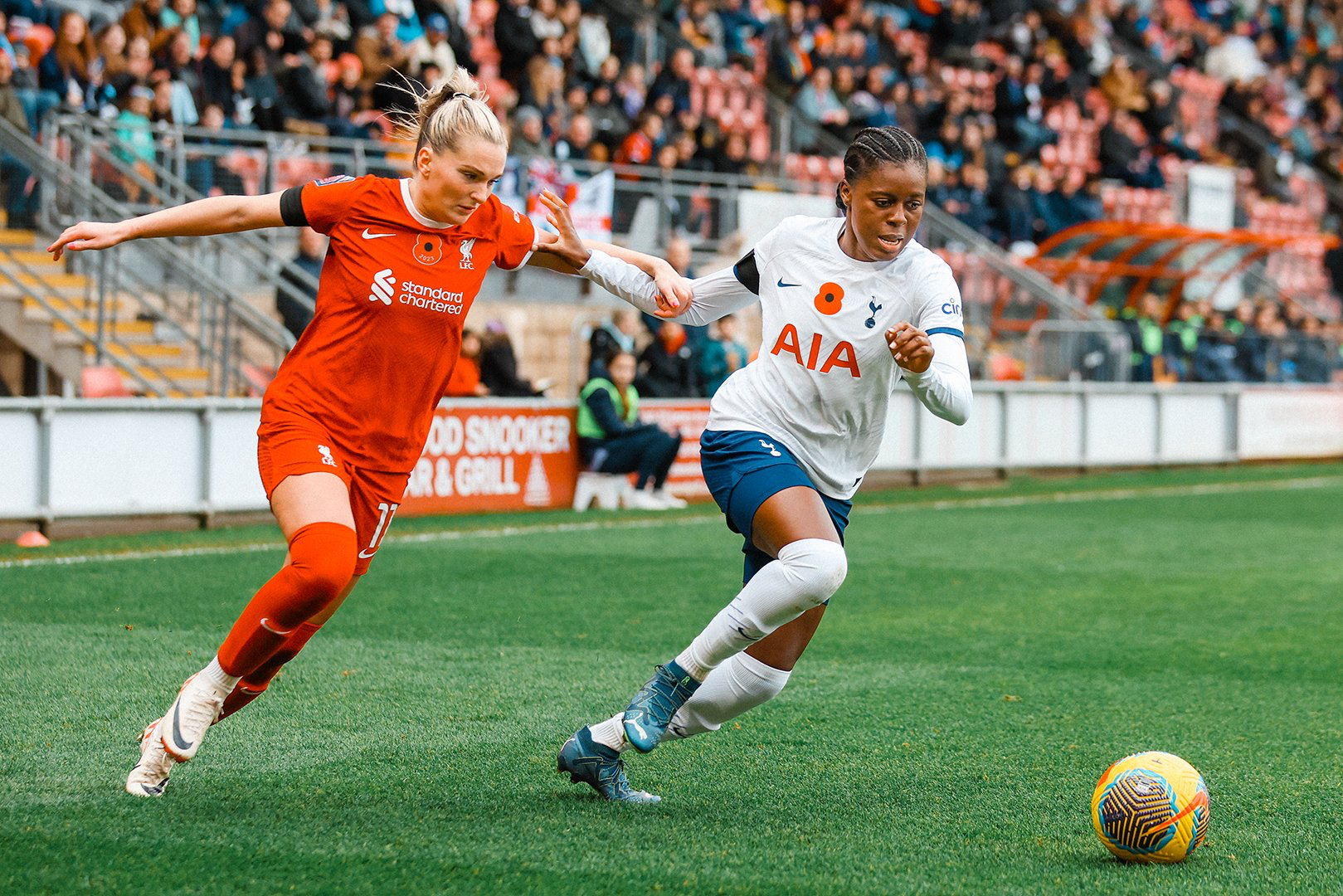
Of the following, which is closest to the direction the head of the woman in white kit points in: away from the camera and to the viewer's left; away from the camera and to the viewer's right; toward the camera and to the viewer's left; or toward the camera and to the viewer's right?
toward the camera and to the viewer's right

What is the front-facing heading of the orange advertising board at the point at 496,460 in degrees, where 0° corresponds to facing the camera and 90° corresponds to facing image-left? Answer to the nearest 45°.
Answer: approximately 0°

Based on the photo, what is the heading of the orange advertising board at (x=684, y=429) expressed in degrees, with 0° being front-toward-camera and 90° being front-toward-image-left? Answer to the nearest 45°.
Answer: approximately 0°

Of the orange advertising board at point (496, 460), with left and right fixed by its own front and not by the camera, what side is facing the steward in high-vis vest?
left

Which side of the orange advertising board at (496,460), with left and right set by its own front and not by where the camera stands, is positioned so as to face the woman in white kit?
front

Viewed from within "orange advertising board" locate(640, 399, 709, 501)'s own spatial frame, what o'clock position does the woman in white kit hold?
The woman in white kit is roughly at 12 o'clock from the orange advertising board.

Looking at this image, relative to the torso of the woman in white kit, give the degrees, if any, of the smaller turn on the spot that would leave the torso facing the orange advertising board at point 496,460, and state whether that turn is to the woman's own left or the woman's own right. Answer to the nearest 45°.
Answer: approximately 135° to the woman's own left

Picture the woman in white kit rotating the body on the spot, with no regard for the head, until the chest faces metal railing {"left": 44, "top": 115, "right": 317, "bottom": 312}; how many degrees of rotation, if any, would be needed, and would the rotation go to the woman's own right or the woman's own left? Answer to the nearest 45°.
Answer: approximately 180°

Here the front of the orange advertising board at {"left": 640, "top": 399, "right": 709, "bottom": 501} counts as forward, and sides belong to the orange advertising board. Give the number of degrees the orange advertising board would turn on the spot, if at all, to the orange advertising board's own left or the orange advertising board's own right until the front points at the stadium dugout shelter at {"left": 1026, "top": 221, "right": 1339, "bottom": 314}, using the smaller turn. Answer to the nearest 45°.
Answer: approximately 135° to the orange advertising board's own left

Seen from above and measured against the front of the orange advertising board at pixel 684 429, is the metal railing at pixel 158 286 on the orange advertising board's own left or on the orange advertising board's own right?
on the orange advertising board's own right

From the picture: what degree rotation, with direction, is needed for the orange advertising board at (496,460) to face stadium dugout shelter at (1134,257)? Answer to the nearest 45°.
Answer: approximately 135° to its left

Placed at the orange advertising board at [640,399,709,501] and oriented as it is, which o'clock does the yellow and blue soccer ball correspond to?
The yellow and blue soccer ball is roughly at 12 o'clock from the orange advertising board.

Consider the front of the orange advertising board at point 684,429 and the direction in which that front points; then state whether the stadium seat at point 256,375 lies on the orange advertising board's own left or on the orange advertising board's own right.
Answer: on the orange advertising board's own right
